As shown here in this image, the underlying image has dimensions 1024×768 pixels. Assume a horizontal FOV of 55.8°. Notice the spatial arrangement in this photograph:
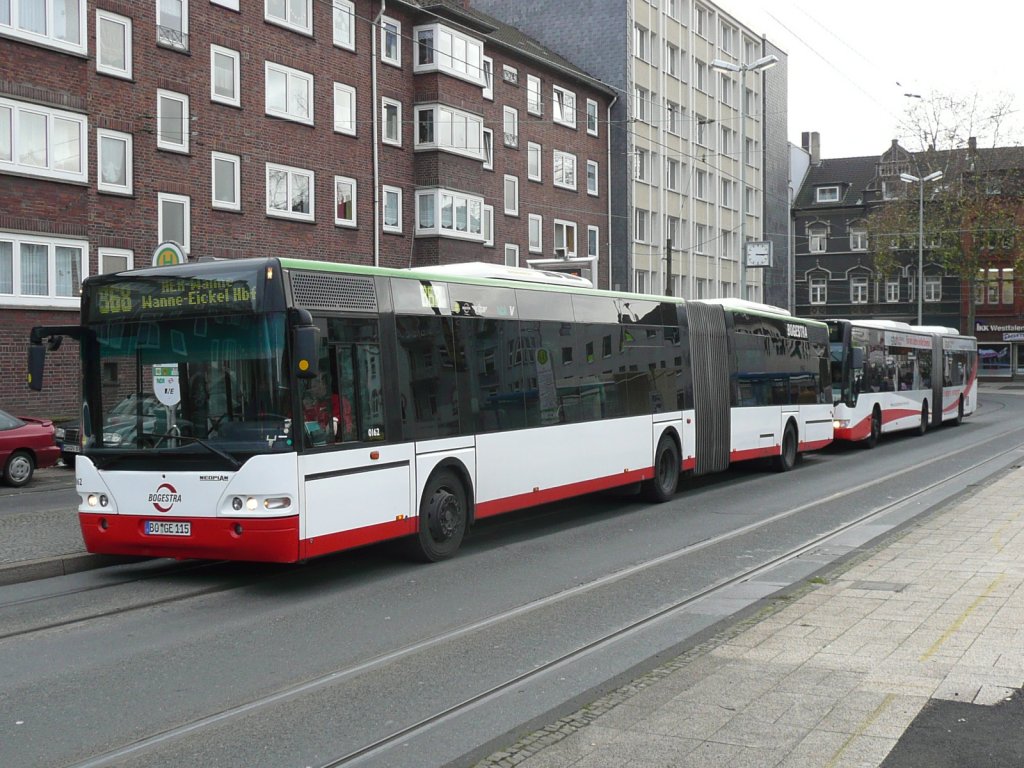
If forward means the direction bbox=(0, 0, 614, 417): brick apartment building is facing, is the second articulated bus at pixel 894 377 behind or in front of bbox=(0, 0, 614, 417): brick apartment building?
in front

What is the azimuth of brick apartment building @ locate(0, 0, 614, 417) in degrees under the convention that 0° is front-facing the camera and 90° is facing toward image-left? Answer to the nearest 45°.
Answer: approximately 315°

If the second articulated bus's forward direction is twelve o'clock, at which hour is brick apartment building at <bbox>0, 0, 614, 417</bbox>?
The brick apartment building is roughly at 1 o'clock from the second articulated bus.

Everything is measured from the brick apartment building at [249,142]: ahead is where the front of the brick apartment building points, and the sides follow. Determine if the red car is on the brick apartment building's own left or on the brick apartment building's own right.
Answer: on the brick apartment building's own right

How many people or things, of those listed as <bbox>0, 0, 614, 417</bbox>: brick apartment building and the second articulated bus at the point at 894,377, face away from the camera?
0

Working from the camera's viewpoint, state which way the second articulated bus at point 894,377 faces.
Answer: facing the viewer and to the left of the viewer
